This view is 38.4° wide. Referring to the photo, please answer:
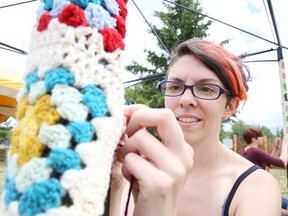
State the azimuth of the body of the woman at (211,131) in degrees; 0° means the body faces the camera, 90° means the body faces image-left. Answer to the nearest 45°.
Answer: approximately 45°

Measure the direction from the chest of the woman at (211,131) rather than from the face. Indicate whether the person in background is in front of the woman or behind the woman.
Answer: behind

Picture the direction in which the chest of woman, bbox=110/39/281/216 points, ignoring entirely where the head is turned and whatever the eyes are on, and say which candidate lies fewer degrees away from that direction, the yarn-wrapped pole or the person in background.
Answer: the yarn-wrapped pole

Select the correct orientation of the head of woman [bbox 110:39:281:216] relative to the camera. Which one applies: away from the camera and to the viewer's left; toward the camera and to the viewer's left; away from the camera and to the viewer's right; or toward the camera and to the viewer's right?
toward the camera and to the viewer's left

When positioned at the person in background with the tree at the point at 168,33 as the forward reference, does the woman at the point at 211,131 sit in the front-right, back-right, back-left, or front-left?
back-left
